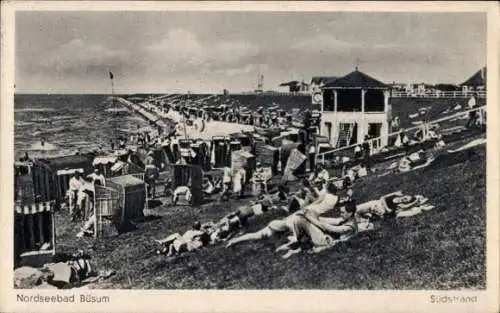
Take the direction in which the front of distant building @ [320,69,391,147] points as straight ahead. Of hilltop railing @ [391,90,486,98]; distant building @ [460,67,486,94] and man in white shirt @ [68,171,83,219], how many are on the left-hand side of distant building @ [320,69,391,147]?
2
